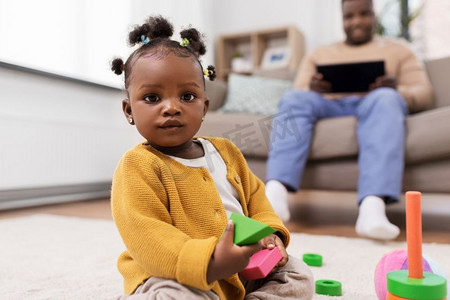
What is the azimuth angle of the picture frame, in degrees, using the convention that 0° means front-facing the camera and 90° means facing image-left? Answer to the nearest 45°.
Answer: approximately 0°

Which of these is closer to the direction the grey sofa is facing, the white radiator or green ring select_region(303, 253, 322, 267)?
the green ring

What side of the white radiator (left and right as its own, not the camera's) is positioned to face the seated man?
front

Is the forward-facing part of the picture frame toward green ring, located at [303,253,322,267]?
yes

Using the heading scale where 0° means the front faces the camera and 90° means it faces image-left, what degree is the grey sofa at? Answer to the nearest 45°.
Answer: approximately 0°

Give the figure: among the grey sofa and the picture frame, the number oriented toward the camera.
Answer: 2

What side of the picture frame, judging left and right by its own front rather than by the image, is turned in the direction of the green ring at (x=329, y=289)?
front

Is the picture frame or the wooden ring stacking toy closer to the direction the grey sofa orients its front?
the wooden ring stacking toy

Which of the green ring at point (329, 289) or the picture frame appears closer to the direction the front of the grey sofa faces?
the green ring

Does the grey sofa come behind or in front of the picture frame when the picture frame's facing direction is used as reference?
in front

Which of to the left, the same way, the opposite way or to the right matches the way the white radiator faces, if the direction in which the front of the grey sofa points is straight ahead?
to the left

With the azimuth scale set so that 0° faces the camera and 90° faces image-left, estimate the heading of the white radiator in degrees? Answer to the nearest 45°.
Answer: approximately 315°
